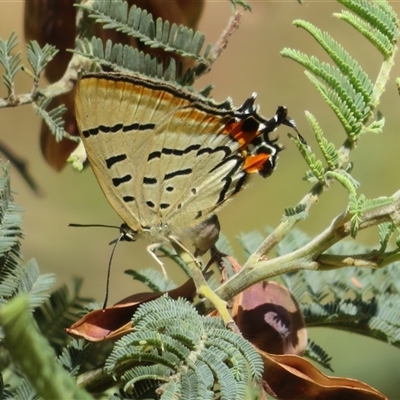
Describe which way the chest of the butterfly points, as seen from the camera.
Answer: to the viewer's left
